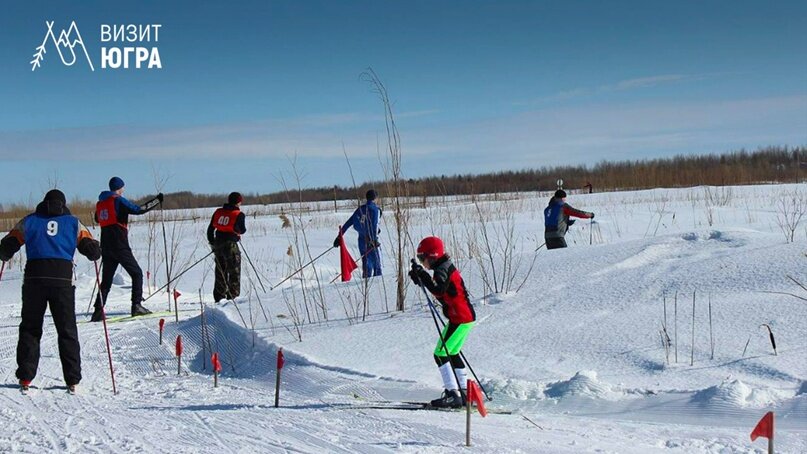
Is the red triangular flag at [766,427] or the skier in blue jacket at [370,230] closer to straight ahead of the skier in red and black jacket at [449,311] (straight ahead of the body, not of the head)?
the skier in blue jacket

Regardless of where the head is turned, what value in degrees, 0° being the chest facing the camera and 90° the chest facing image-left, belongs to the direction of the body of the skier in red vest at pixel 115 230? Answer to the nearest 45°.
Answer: approximately 225°

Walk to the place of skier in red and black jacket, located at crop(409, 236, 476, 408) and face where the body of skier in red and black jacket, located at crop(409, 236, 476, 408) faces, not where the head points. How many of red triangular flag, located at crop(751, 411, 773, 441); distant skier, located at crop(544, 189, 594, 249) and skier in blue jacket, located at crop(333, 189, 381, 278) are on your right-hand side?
2

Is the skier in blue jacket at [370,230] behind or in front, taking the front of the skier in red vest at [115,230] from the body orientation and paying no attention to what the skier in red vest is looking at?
in front

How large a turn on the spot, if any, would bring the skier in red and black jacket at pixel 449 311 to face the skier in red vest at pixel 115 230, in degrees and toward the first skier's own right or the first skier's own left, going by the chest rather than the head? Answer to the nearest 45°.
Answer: approximately 45° to the first skier's own right

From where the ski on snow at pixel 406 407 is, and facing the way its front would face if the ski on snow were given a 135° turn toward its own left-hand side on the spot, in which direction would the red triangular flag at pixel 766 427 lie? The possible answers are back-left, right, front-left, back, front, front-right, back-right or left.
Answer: front

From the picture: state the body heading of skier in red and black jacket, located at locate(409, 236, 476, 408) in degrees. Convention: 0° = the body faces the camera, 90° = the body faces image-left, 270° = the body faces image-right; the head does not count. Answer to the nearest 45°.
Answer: approximately 90°

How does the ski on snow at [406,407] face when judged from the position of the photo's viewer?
facing to the left of the viewer

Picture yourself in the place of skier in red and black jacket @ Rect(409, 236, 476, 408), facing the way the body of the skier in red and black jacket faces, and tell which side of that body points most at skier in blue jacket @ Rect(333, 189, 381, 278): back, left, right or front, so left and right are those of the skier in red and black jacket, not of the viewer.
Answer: right
